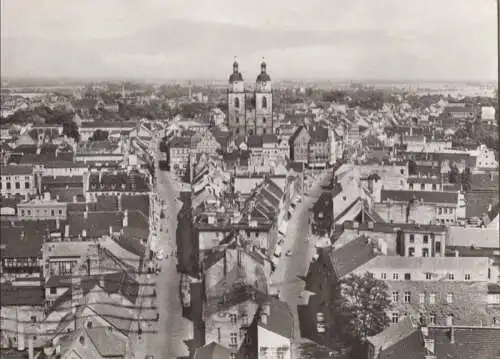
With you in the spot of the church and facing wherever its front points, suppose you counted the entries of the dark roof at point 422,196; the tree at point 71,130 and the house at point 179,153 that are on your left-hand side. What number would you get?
1

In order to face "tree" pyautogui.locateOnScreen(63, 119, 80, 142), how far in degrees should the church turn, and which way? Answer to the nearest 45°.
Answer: approximately 90° to its right

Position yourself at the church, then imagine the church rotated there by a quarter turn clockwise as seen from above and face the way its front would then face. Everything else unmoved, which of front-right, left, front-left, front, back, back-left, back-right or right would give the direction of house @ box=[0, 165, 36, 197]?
front

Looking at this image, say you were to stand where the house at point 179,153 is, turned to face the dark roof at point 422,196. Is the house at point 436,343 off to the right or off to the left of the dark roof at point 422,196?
right

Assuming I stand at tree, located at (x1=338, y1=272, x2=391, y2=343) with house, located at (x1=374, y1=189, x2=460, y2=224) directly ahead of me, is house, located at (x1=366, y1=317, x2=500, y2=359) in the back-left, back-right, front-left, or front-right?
back-right

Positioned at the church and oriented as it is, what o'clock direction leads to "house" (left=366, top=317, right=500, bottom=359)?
The house is roughly at 11 o'clock from the church.
